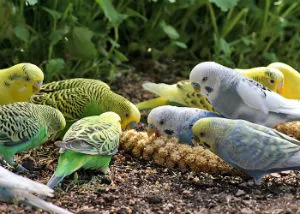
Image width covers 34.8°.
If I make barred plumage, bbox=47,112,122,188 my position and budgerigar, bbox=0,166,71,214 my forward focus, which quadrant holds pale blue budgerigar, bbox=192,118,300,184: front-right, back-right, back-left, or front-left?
back-left

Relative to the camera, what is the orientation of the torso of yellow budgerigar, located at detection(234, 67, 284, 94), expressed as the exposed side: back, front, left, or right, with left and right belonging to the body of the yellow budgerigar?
right

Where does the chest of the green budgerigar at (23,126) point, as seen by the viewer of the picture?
to the viewer's right

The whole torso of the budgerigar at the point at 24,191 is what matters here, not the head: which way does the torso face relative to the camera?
to the viewer's left

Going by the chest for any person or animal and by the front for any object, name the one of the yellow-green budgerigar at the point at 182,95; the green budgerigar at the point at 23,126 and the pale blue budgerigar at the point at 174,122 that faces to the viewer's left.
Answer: the pale blue budgerigar

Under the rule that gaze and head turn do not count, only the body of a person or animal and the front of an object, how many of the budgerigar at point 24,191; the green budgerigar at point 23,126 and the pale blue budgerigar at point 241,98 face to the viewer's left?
2

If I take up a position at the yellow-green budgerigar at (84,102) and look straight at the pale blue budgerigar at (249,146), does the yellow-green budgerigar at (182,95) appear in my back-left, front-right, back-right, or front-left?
front-left

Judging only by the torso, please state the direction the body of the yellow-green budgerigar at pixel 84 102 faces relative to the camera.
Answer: to the viewer's right

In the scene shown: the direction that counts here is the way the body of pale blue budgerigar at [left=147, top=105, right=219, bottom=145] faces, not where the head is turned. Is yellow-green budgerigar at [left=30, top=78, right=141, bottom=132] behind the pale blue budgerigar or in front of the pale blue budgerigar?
in front

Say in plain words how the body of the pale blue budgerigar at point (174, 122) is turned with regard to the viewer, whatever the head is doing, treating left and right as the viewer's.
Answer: facing to the left of the viewer

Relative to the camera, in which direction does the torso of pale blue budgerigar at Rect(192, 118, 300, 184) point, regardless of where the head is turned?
to the viewer's left

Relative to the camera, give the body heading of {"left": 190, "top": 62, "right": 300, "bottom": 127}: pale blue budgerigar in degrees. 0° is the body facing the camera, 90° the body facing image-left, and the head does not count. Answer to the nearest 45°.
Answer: approximately 90°

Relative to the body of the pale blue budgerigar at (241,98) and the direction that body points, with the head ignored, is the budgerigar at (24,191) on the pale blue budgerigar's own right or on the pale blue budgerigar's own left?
on the pale blue budgerigar's own left
